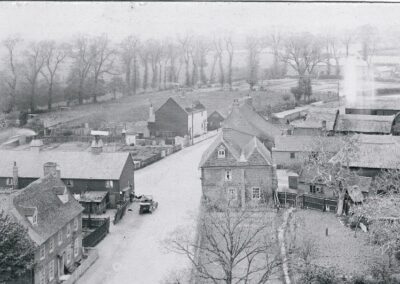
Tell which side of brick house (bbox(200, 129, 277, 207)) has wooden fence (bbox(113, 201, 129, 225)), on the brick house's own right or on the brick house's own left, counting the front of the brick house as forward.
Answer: on the brick house's own right

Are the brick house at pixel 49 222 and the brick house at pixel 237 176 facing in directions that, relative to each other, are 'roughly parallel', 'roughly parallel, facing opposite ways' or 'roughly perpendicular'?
roughly perpendicular

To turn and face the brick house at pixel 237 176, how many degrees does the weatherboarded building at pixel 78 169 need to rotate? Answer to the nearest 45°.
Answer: approximately 90° to its left

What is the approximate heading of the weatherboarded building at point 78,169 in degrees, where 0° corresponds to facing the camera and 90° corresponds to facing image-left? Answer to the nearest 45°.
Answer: approximately 0°
